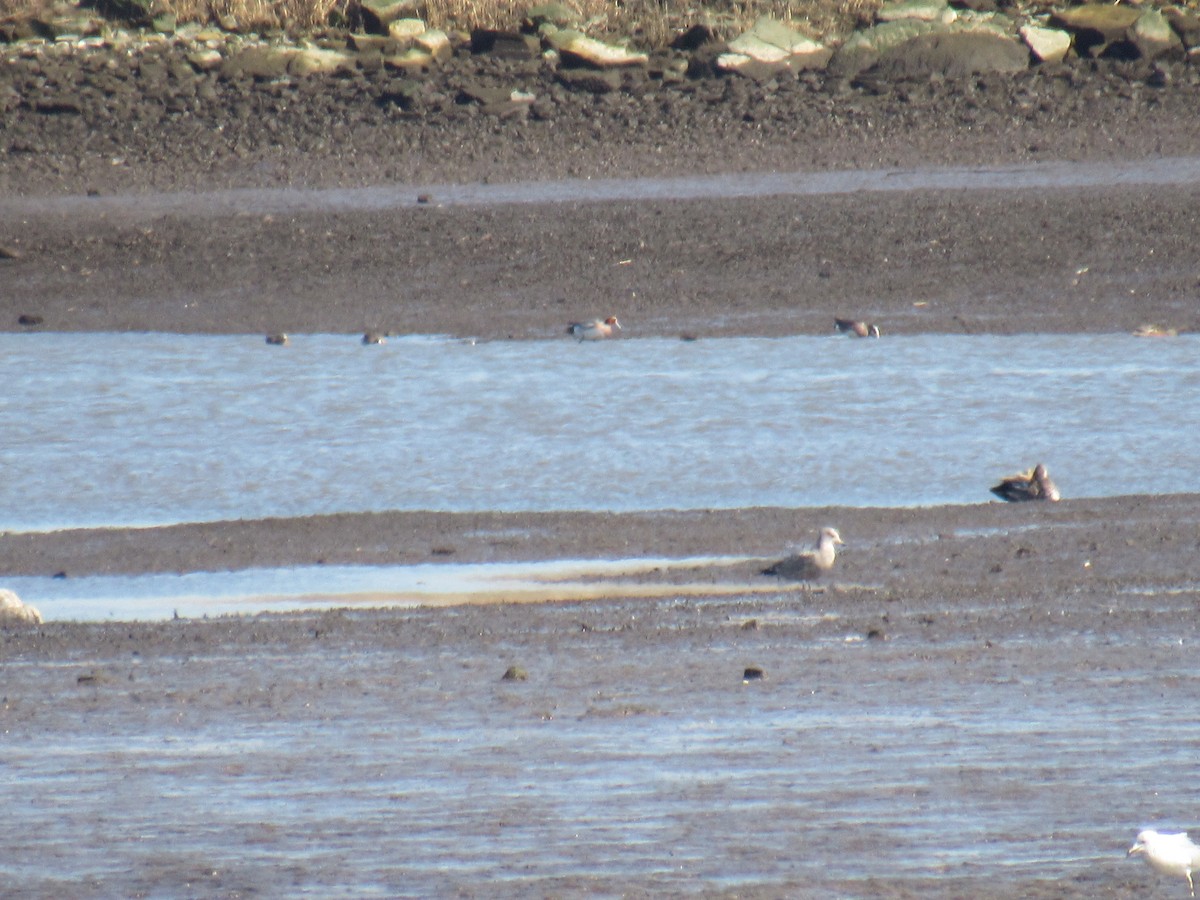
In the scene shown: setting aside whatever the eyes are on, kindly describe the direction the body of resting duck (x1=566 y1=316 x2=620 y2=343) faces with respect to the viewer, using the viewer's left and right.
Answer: facing to the right of the viewer

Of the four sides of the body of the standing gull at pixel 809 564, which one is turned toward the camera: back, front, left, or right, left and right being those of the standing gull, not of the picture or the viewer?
right

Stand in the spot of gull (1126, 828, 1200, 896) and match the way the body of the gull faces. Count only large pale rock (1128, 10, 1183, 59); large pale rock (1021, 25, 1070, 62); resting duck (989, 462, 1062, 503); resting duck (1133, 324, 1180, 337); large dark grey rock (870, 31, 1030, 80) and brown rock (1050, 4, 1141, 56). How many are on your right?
6

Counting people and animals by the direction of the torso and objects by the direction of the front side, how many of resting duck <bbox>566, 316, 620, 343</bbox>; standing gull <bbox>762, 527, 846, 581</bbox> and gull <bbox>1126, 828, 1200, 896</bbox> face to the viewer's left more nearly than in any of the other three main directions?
1

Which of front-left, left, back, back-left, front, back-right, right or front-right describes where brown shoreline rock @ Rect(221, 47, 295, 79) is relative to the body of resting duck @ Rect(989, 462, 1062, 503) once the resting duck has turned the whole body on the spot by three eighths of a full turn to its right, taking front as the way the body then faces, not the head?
right

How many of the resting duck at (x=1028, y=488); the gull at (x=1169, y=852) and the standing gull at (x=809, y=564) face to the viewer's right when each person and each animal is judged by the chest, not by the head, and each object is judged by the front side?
2

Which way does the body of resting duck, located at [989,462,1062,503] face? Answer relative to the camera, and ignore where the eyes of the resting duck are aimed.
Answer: to the viewer's right

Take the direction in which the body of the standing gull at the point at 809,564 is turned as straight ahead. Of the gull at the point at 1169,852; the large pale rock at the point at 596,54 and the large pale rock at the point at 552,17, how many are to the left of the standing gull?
2

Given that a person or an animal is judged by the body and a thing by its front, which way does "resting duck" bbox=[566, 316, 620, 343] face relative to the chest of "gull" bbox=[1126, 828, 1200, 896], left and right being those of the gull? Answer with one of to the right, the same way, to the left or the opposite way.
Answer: the opposite way

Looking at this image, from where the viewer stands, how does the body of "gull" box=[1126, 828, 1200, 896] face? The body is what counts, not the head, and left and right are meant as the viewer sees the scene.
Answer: facing to the left of the viewer

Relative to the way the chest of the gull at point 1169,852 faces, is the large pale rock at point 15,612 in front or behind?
in front

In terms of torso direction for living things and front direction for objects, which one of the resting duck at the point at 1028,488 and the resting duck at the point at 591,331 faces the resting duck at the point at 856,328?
the resting duck at the point at 591,331
